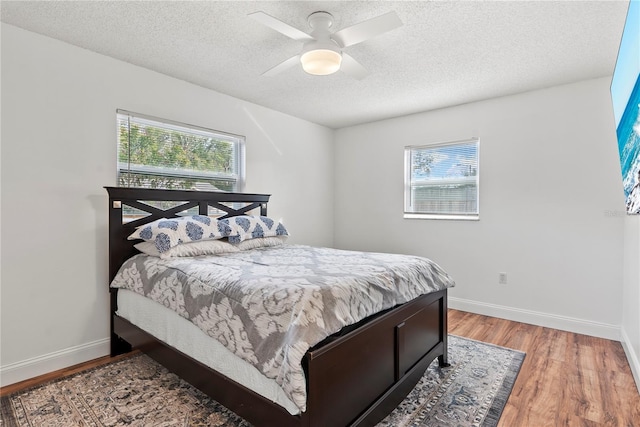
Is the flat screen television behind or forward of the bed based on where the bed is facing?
forward

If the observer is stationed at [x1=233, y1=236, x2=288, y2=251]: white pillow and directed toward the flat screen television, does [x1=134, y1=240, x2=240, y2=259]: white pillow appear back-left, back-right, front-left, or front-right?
back-right

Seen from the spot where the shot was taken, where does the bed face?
facing the viewer and to the right of the viewer
